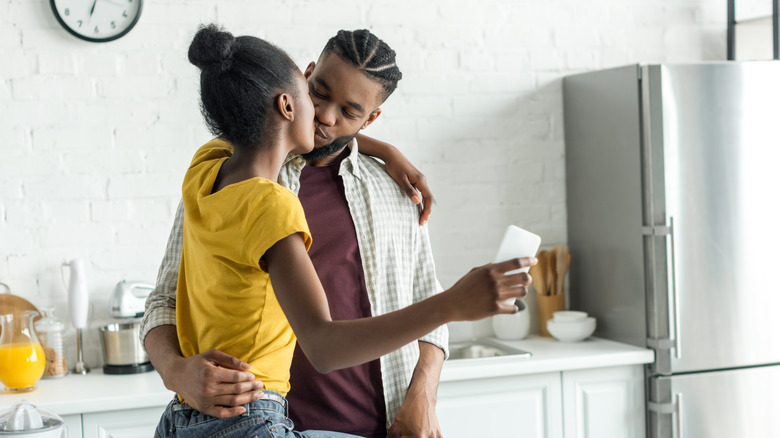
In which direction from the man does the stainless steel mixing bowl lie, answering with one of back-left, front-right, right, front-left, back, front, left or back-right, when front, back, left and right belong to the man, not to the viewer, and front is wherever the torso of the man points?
back-right

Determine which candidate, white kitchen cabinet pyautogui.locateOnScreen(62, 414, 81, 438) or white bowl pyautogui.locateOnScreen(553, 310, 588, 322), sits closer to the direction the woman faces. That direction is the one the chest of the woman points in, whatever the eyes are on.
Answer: the white bowl

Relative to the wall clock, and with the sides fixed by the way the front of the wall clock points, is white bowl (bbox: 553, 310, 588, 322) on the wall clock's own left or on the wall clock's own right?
on the wall clock's own left

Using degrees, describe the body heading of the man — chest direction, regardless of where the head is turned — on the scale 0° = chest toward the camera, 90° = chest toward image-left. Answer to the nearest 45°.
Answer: approximately 0°

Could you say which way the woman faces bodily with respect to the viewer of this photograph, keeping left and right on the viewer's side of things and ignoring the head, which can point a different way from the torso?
facing away from the viewer and to the right of the viewer

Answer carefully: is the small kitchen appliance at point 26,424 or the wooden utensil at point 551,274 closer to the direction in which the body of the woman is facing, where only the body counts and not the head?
the wooden utensil

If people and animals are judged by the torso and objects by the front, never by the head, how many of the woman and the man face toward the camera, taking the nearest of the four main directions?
1

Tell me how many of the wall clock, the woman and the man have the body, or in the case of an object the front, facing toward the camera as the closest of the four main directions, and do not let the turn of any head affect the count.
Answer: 2

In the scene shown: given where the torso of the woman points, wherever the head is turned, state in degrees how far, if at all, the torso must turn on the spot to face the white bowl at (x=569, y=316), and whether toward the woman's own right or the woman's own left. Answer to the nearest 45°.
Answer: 0° — they already face it

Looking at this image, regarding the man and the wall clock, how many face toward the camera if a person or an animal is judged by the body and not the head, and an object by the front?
2

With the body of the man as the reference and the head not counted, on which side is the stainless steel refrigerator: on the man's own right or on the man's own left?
on the man's own left
